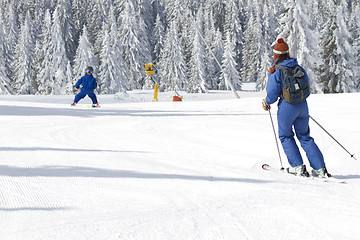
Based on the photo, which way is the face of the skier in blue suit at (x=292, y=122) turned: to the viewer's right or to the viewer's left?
to the viewer's left

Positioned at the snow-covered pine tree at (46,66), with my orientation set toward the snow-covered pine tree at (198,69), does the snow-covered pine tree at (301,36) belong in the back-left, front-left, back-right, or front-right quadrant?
front-right

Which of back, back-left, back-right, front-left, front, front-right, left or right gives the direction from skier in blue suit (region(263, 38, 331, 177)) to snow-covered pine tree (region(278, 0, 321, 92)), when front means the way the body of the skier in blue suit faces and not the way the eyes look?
front-right

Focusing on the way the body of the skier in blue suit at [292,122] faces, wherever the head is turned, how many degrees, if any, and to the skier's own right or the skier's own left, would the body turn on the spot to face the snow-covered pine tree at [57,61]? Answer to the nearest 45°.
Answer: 0° — they already face it

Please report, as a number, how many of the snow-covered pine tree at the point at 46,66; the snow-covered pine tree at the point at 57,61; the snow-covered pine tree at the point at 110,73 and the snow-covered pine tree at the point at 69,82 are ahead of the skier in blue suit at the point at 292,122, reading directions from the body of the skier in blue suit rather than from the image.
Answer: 4

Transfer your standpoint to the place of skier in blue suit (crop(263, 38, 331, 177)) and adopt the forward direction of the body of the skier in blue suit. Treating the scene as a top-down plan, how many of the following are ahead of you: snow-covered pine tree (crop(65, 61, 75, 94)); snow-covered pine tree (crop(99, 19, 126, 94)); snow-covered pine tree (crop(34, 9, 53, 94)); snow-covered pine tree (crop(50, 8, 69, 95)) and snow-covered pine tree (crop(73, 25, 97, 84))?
5

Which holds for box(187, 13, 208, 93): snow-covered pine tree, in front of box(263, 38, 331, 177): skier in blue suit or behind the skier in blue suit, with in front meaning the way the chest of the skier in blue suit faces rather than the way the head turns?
in front

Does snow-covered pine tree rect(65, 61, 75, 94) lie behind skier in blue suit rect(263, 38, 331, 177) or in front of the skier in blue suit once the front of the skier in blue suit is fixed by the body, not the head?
in front
